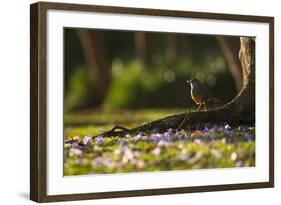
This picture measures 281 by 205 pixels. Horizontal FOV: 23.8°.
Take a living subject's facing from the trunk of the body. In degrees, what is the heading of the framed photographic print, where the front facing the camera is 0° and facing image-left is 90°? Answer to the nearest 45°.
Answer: approximately 315°
